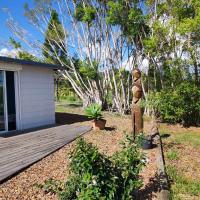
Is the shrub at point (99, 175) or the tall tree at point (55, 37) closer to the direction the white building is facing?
the shrub

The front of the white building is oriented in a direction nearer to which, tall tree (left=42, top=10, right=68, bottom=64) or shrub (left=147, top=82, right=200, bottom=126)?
the shrub

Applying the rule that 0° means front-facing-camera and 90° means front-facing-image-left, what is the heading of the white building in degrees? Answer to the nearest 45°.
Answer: approximately 315°

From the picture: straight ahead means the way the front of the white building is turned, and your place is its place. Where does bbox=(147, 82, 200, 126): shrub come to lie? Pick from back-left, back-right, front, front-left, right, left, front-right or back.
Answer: front-left

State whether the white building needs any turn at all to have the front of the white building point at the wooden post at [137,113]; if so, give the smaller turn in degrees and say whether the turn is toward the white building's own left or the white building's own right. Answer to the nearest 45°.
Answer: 0° — it already faces it

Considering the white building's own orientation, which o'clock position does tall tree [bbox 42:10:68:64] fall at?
The tall tree is roughly at 8 o'clock from the white building.

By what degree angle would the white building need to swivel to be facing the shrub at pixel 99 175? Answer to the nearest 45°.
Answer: approximately 45° to its right
